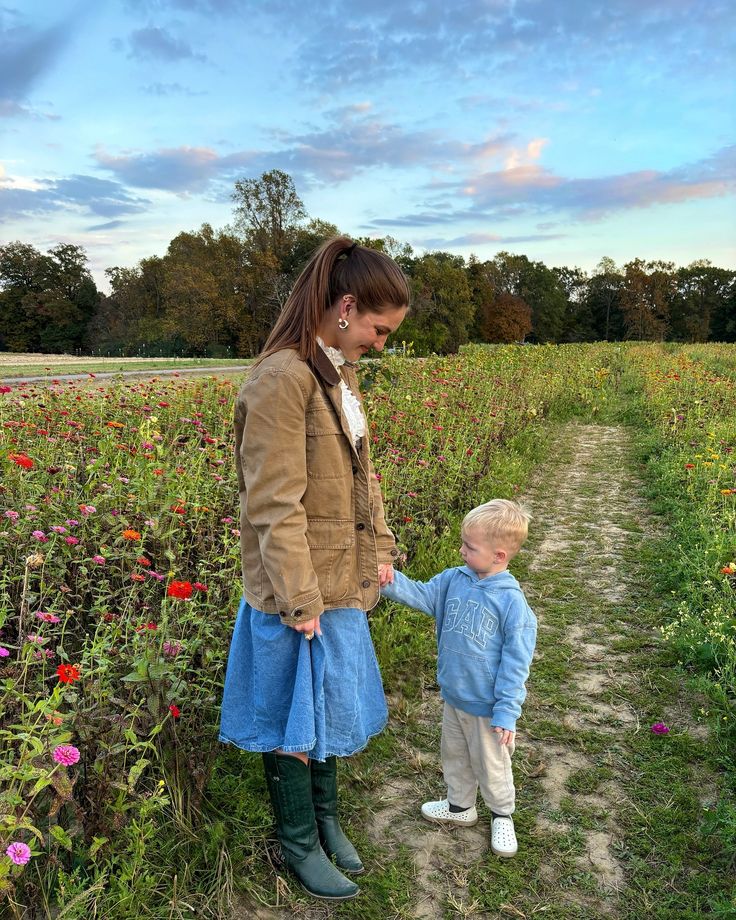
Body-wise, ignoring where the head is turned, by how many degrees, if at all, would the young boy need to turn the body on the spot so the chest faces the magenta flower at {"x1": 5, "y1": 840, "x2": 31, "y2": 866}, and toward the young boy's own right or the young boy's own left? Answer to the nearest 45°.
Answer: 0° — they already face it

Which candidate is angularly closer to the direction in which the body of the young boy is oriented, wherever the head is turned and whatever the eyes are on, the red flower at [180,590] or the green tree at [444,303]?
the red flower

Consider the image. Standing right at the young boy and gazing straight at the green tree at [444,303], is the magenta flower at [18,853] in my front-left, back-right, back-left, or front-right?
back-left

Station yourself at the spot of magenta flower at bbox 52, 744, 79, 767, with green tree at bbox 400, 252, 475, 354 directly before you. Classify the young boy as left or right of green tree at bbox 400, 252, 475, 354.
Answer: right

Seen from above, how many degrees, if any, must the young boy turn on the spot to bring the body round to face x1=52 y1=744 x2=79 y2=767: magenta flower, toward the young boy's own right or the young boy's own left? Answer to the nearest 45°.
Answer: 0° — they already face it

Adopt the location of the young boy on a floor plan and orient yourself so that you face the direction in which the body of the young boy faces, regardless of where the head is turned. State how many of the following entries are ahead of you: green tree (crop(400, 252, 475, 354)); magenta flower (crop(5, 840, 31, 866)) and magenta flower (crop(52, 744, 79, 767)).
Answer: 2

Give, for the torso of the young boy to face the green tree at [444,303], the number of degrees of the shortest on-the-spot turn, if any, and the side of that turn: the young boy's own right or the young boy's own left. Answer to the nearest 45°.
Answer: approximately 135° to the young boy's own right

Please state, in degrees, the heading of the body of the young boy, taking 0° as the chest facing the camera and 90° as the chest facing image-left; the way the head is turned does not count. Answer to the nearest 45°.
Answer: approximately 45°
